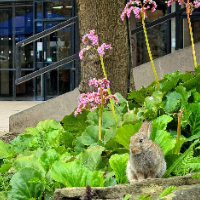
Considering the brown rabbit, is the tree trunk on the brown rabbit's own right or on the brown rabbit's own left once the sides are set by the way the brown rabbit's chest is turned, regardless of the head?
on the brown rabbit's own right

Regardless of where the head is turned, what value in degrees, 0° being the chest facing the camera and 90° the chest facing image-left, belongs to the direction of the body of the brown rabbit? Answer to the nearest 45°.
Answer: approximately 45°
